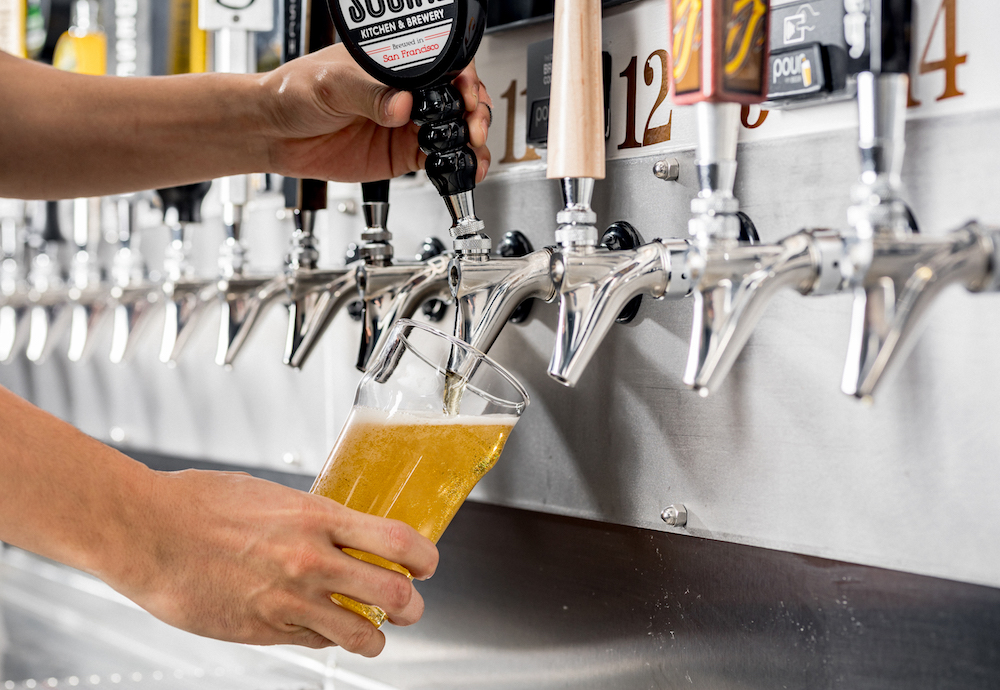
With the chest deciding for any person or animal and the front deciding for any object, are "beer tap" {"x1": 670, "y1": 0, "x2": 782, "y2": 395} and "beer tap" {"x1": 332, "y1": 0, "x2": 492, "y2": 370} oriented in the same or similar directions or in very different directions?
same or similar directions

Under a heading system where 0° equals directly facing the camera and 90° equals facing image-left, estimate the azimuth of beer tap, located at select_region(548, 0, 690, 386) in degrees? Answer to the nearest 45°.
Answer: approximately 45°

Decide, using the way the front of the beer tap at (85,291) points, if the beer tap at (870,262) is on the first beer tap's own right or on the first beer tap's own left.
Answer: on the first beer tap's own left

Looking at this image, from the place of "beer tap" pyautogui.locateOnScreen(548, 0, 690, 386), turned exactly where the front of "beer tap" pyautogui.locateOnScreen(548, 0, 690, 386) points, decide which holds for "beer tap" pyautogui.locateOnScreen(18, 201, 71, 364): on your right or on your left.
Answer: on your right

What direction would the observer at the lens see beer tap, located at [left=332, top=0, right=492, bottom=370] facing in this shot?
facing the viewer and to the left of the viewer

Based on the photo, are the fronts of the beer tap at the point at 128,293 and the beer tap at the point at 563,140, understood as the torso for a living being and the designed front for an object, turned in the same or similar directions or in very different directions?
same or similar directions

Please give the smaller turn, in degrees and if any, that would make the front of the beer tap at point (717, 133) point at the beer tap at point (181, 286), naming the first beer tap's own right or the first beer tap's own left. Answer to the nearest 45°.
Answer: approximately 90° to the first beer tap's own right

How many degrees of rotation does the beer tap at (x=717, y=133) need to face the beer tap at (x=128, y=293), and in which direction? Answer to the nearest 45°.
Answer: approximately 90° to its right

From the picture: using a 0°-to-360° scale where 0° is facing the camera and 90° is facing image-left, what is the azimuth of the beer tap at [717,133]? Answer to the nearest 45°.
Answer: approximately 45°

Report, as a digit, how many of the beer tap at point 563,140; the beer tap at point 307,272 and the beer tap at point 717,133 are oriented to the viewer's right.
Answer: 0

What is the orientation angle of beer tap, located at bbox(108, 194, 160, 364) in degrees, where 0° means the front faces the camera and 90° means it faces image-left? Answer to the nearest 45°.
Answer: approximately 45°

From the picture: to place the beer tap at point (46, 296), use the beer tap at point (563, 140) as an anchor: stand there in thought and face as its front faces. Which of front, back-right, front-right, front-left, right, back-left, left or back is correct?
right
